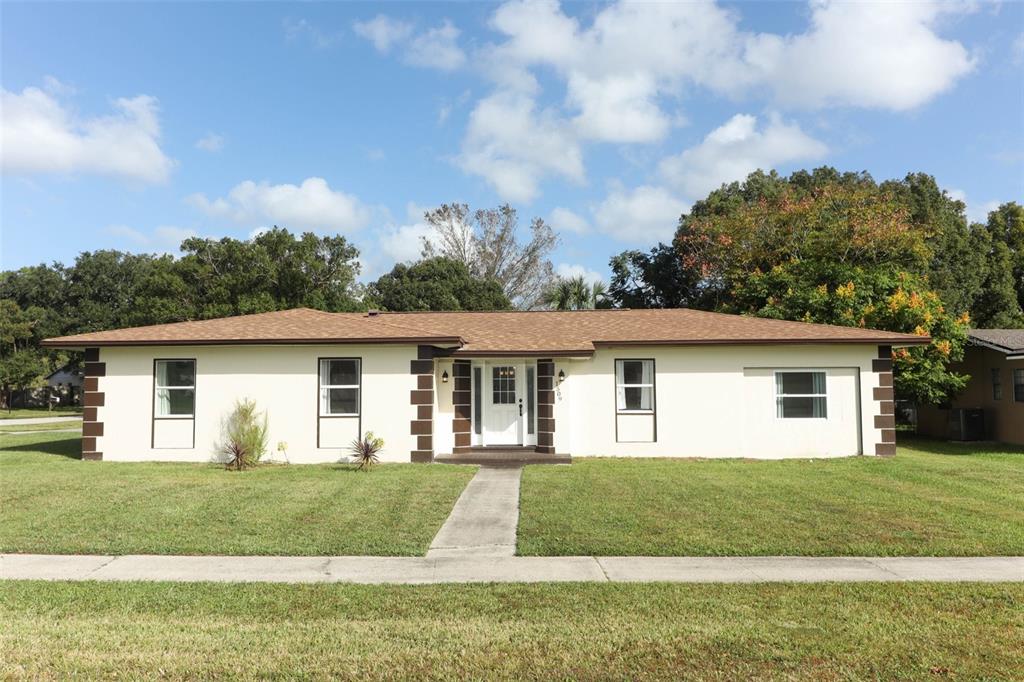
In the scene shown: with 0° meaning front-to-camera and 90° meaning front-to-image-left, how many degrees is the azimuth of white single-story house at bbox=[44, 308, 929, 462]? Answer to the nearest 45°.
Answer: approximately 0°

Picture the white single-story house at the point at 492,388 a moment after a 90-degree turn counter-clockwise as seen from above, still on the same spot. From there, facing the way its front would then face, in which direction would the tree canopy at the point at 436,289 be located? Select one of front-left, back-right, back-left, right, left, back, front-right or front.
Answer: left

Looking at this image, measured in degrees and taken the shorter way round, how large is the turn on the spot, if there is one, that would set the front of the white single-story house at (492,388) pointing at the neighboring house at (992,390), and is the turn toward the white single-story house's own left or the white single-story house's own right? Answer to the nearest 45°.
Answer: approximately 90° to the white single-story house's own left

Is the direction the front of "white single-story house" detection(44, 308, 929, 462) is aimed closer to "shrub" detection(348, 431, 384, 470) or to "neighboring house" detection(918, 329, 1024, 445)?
the shrub

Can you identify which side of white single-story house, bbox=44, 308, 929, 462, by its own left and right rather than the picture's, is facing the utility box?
left

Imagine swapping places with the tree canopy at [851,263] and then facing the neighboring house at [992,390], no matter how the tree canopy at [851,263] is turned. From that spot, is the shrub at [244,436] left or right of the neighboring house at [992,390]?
right

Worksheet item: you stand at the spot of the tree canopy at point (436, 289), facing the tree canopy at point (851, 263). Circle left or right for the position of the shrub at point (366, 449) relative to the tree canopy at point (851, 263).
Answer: right

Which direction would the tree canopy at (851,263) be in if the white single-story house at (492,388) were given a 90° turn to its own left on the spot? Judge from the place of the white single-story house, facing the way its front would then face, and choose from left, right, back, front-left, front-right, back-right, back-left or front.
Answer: front-left

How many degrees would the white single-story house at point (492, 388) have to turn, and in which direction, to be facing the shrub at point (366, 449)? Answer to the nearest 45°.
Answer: approximately 45° to its right

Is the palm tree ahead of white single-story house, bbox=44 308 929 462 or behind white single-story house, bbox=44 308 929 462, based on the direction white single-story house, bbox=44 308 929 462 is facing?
behind
